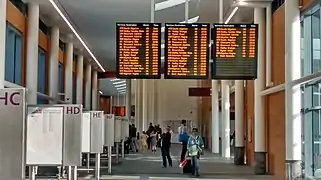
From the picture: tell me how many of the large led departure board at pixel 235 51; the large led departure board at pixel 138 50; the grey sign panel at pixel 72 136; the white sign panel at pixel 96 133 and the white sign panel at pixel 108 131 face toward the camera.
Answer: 5

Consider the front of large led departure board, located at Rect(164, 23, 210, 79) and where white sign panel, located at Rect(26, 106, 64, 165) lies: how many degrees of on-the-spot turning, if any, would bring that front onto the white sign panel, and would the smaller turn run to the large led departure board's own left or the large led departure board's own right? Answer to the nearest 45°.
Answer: approximately 45° to the large led departure board's own right

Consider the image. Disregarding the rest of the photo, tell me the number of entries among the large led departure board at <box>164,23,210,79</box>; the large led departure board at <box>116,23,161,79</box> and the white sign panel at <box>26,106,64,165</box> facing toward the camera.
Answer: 3

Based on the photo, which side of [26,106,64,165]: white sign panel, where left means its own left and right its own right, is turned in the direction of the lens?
front

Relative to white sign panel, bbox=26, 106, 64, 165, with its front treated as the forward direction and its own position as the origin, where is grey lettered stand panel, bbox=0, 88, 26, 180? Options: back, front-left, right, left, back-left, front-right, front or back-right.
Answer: front

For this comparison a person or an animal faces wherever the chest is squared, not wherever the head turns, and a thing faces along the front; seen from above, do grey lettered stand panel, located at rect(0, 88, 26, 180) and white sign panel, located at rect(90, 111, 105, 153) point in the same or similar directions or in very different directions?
same or similar directions

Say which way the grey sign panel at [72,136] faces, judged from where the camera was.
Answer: facing the viewer

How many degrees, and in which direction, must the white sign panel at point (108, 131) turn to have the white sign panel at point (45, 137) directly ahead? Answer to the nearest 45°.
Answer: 0° — it already faces it

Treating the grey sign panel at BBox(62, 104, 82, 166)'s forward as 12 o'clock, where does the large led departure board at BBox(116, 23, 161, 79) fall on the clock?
The large led departure board is roughly at 7 o'clock from the grey sign panel.

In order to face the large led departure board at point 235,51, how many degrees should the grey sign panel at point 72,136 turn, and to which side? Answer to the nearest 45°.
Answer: approximately 135° to its left

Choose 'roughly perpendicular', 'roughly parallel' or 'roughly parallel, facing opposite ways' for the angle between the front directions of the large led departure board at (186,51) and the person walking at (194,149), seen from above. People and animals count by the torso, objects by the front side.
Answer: roughly parallel

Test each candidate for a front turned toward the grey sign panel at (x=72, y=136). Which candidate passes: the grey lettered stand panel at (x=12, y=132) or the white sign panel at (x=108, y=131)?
the white sign panel at (x=108, y=131)

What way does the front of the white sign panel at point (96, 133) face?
toward the camera

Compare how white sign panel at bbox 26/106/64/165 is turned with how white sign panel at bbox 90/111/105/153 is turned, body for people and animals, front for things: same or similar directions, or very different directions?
same or similar directions

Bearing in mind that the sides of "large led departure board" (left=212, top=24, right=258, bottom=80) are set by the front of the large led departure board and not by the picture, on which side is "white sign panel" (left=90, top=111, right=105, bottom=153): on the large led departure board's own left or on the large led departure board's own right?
on the large led departure board's own right

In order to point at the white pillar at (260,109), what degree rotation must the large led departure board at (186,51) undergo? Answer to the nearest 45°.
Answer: approximately 135° to its left

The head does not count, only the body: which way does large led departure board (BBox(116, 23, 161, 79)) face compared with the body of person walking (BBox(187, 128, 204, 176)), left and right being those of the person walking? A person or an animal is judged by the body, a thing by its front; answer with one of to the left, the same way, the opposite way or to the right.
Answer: the same way

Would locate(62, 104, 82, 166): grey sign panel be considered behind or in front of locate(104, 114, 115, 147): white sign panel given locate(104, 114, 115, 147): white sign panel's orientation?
in front
